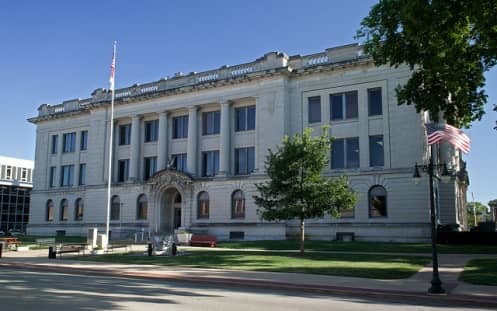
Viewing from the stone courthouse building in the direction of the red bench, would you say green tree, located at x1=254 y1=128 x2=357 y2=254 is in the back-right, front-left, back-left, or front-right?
front-left

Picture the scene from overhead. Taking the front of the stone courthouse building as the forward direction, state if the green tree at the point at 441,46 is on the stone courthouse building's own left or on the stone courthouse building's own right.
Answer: on the stone courthouse building's own left

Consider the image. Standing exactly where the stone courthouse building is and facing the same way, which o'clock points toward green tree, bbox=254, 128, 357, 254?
The green tree is roughly at 11 o'clock from the stone courthouse building.

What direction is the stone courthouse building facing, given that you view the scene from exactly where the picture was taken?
facing the viewer and to the left of the viewer

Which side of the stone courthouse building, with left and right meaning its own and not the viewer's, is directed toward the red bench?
front

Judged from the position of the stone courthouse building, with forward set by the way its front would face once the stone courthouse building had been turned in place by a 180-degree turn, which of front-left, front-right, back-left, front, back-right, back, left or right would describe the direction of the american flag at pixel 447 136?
back-right
